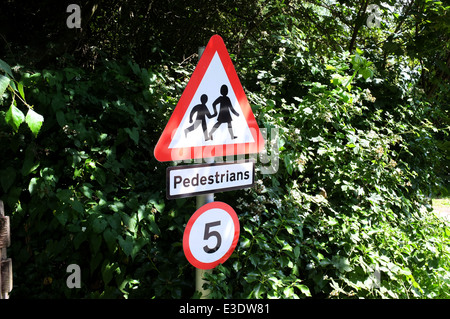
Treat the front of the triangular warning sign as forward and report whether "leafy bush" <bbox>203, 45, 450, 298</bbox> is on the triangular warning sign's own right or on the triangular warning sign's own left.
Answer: on the triangular warning sign's own left

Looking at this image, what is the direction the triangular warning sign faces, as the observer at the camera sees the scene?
facing the viewer and to the right of the viewer

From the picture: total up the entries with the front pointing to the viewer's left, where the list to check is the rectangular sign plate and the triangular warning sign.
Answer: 0
